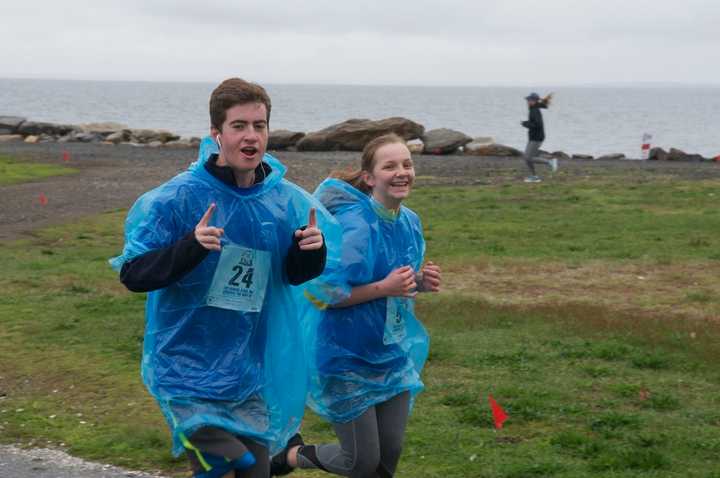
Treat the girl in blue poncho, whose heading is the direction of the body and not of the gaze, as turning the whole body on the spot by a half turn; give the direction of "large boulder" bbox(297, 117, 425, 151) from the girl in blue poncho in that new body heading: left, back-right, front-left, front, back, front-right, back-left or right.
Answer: front-right

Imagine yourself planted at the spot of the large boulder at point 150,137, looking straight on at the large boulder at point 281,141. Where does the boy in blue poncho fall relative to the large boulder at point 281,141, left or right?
right

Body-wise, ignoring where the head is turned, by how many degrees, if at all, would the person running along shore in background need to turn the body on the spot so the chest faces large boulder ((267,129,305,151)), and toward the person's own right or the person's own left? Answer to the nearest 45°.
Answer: approximately 45° to the person's own right

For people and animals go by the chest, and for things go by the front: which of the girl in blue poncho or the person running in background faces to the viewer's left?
the person running in background

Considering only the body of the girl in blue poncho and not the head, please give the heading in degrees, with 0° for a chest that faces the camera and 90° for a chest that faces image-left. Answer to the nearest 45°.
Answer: approximately 315°

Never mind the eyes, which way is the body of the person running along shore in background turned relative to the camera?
to the viewer's left

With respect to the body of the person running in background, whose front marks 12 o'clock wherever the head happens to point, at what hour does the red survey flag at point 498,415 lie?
The red survey flag is roughly at 9 o'clock from the person running in background.

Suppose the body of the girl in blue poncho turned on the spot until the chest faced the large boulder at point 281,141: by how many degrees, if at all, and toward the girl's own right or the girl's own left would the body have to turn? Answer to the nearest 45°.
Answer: approximately 135° to the girl's own left

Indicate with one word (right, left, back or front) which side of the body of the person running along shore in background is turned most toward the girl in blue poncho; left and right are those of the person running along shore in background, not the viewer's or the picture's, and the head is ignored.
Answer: left

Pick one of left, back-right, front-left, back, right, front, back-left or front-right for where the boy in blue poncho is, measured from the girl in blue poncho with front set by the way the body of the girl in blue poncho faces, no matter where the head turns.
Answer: right

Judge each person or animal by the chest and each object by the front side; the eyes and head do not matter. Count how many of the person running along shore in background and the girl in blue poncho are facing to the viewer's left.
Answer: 1

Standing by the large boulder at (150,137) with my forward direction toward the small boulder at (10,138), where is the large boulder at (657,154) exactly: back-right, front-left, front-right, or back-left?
back-left

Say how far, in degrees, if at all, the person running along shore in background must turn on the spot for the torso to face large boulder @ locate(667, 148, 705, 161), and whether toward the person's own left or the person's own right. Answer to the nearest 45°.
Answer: approximately 135° to the person's own right

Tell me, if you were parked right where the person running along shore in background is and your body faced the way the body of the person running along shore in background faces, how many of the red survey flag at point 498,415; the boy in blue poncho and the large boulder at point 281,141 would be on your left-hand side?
2

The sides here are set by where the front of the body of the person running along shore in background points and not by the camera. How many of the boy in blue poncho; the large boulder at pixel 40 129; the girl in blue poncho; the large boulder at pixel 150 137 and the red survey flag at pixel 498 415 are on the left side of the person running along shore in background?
3
